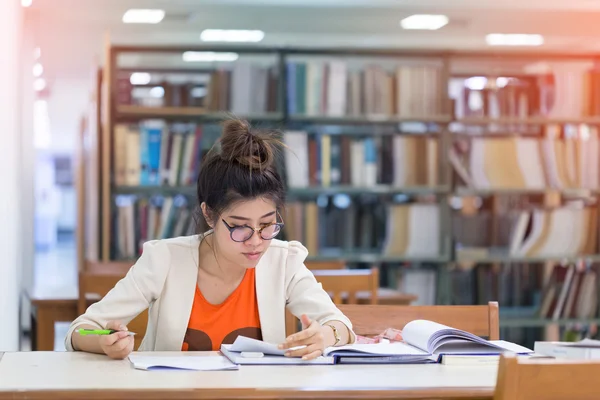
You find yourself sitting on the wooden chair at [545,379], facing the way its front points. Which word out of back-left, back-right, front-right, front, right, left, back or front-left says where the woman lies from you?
front-left

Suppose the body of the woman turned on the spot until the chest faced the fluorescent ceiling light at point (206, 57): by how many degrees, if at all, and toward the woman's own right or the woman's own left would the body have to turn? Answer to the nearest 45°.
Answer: approximately 180°

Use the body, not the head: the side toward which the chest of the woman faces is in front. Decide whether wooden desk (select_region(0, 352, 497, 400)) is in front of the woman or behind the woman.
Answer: in front

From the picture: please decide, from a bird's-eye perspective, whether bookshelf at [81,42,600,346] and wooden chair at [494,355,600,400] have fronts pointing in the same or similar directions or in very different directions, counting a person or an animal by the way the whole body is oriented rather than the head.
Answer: very different directions

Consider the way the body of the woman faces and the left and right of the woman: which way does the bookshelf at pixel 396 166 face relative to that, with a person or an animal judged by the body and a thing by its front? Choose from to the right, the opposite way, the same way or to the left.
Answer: the same way

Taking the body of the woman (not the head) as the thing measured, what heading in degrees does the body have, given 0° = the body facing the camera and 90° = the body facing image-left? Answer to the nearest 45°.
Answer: approximately 0°

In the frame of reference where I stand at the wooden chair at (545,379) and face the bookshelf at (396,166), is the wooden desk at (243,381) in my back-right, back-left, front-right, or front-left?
front-left

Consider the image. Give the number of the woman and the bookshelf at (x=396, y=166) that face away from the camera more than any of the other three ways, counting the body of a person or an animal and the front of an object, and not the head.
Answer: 0

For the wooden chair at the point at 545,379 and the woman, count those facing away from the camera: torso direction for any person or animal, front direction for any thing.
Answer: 1

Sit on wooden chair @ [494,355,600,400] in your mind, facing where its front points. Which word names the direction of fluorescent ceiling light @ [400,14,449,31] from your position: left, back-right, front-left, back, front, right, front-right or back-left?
front

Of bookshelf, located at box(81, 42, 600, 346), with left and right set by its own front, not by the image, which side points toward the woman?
front

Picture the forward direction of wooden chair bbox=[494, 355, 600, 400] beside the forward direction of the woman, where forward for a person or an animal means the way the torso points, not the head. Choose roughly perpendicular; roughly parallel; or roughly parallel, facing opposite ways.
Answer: roughly parallel, facing opposite ways

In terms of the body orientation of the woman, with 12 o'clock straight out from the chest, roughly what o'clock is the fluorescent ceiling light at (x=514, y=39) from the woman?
The fluorescent ceiling light is roughly at 7 o'clock from the woman.

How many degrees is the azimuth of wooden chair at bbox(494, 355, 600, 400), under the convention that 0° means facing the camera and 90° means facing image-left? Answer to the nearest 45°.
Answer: approximately 180°

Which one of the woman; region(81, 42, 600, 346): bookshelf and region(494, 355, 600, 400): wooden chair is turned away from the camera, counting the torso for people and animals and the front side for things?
the wooden chair

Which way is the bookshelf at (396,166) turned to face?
toward the camera

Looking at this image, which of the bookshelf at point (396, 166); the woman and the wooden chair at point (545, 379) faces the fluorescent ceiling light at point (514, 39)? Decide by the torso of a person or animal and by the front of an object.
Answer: the wooden chair

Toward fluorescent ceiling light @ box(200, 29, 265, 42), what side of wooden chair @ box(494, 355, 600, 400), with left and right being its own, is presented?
front
